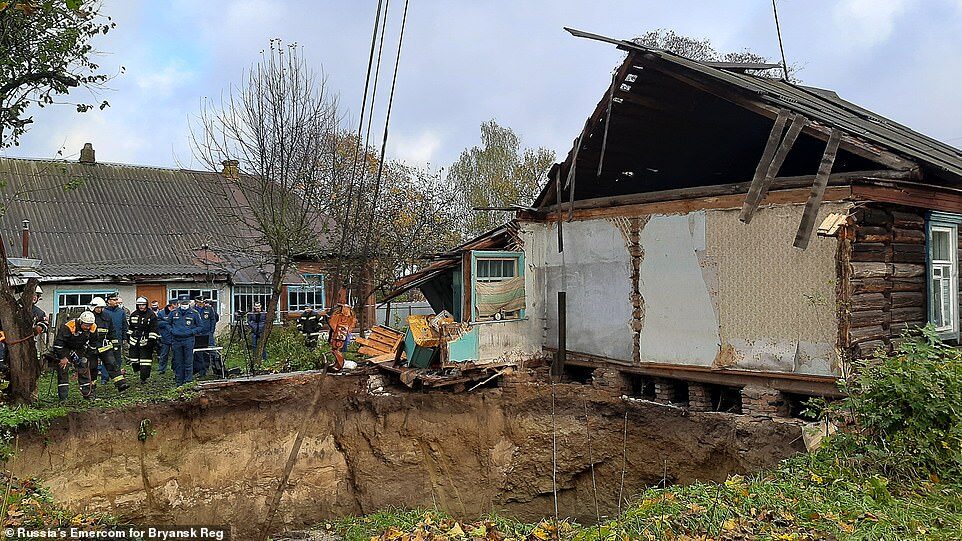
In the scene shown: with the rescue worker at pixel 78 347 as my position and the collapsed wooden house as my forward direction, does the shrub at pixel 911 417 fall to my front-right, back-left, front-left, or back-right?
front-right

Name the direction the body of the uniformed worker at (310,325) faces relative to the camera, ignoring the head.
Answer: toward the camera

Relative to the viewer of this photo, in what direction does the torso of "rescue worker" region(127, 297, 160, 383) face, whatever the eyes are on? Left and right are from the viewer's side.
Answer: facing the viewer

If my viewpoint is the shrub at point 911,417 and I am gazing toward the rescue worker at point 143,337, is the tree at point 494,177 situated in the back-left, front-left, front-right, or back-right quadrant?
front-right

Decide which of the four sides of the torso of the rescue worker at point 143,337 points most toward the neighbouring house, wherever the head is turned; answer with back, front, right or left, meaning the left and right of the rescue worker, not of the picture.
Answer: back

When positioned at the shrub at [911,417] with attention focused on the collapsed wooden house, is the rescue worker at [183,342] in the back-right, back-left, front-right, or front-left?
front-left

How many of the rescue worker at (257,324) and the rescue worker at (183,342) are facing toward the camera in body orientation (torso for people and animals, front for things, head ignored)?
2

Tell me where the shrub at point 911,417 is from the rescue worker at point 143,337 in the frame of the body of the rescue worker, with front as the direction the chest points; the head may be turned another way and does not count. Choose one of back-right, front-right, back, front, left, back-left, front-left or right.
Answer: front-left

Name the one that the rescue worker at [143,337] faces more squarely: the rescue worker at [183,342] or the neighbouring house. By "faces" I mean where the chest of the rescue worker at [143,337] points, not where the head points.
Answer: the rescue worker

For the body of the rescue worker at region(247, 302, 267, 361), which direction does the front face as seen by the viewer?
toward the camera
